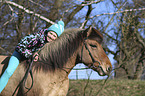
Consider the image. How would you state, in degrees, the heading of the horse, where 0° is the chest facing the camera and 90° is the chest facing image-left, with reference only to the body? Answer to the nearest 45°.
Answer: approximately 270°
